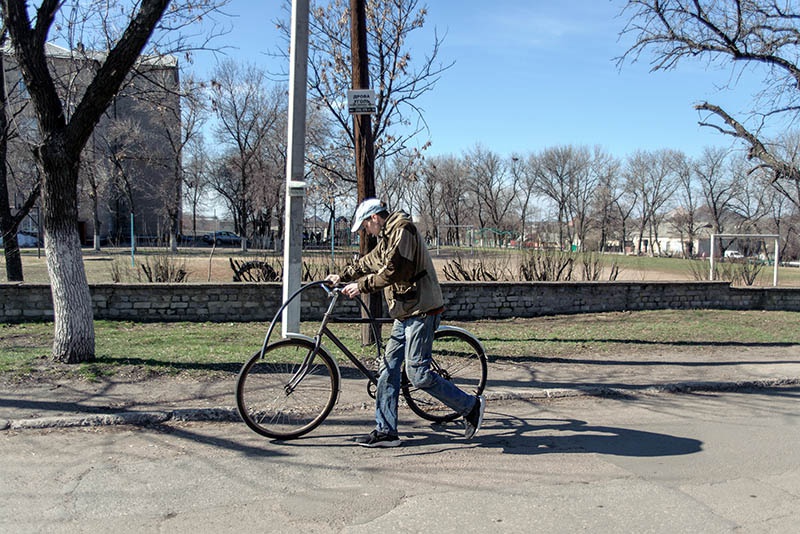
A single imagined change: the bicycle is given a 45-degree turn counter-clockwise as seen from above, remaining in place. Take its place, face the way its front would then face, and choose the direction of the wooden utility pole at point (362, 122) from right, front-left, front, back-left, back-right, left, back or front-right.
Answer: back-right

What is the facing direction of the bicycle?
to the viewer's left

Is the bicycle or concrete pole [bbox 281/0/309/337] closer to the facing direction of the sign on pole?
the bicycle

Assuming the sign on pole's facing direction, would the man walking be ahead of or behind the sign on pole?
ahead

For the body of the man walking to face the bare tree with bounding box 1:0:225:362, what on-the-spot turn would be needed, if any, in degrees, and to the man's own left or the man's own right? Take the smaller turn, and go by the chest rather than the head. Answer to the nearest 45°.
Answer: approximately 45° to the man's own right

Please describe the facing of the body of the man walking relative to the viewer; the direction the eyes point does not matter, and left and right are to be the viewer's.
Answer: facing to the left of the viewer

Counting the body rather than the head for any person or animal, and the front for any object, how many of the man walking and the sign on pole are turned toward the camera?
1

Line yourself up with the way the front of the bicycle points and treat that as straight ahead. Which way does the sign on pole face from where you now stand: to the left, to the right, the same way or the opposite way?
to the left

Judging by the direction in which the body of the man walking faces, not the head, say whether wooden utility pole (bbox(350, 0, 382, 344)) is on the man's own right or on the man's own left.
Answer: on the man's own right

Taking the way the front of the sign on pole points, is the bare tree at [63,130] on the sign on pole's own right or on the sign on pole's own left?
on the sign on pole's own right

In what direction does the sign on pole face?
toward the camera

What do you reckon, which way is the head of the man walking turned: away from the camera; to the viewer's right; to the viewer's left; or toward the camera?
to the viewer's left

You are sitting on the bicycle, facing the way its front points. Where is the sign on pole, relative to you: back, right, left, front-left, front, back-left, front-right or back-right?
right
